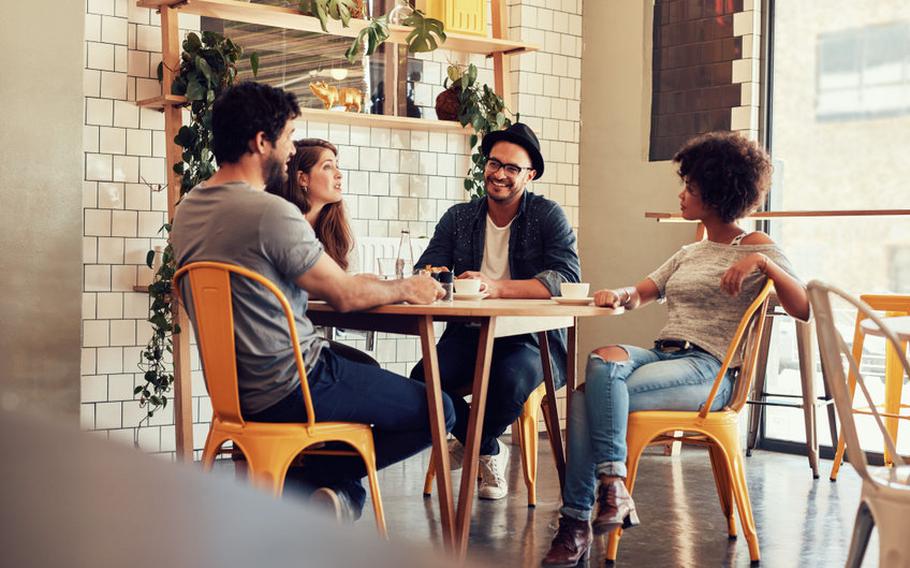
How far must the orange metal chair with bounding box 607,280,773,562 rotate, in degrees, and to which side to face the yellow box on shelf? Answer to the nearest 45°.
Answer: approximately 45° to its right

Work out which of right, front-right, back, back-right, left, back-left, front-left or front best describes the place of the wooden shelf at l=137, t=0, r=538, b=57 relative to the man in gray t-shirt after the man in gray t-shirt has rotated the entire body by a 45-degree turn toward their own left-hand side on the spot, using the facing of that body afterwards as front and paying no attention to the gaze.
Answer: front

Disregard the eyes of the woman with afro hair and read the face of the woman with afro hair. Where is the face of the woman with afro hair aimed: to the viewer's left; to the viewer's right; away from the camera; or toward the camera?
to the viewer's left

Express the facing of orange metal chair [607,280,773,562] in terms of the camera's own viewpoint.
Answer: facing to the left of the viewer

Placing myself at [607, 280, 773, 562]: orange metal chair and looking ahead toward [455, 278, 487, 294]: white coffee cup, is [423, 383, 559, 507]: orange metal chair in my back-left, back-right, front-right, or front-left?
front-right

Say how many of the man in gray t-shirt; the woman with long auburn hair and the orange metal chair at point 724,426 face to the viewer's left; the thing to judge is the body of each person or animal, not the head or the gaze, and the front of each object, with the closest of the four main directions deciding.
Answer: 1

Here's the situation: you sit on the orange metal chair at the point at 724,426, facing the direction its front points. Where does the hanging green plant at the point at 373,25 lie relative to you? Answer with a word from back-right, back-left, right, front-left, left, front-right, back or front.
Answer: front-right

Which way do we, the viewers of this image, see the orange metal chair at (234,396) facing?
facing away from the viewer and to the right of the viewer

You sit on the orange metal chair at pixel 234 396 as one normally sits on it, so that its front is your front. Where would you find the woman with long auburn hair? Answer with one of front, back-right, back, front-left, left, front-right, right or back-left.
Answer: front-left

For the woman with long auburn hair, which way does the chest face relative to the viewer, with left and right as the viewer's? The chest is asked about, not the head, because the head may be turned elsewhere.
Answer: facing the viewer and to the right of the viewer

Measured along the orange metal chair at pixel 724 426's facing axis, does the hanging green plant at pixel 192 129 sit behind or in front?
in front

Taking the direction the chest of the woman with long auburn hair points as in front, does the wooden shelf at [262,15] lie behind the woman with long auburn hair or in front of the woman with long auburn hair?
behind

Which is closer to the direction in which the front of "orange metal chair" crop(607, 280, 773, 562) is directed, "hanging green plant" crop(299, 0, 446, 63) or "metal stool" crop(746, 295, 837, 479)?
the hanging green plant

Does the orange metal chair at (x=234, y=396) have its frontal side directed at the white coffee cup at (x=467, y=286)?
yes

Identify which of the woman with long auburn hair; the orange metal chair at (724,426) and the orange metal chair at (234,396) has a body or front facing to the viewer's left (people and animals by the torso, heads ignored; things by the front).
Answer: the orange metal chair at (724,426)

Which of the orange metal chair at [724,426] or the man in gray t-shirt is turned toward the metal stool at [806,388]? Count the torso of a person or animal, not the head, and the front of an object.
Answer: the man in gray t-shirt

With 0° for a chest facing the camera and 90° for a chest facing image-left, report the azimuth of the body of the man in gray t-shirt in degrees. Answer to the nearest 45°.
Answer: approximately 225°

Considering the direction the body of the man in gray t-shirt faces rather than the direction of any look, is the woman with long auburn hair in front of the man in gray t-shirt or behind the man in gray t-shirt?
in front

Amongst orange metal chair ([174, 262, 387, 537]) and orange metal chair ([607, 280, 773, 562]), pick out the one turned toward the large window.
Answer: orange metal chair ([174, 262, 387, 537])

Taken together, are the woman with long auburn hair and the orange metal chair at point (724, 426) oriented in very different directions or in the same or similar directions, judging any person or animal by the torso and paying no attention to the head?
very different directions
